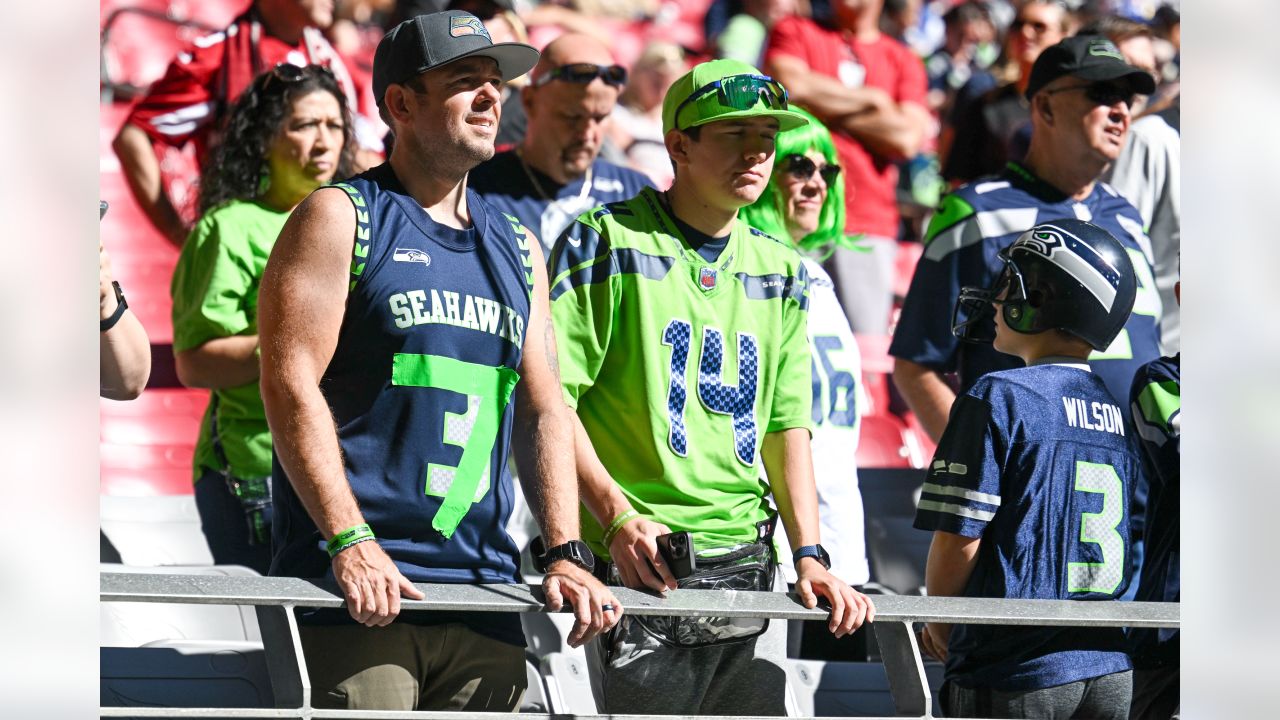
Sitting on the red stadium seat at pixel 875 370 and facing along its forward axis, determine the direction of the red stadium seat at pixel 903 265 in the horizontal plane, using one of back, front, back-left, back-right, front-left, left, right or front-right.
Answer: back

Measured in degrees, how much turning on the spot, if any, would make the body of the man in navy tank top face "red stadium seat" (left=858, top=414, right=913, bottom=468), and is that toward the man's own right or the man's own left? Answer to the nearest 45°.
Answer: approximately 90° to the man's own left

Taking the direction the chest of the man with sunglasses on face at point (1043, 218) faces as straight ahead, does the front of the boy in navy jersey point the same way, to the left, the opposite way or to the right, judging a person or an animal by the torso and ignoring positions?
the opposite way

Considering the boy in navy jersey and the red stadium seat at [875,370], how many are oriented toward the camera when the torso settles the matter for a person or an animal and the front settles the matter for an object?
1

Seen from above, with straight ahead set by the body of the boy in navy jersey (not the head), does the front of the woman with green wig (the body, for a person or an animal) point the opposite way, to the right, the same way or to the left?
the opposite way

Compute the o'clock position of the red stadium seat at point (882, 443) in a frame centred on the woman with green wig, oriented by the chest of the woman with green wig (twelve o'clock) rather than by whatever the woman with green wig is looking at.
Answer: The red stadium seat is roughly at 8 o'clock from the woman with green wig.

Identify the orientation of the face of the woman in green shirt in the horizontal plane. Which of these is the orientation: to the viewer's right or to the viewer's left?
to the viewer's right
